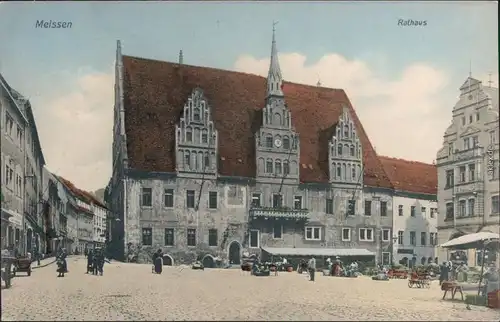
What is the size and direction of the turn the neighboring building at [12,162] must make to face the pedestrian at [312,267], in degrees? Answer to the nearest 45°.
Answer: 0° — it already faces them

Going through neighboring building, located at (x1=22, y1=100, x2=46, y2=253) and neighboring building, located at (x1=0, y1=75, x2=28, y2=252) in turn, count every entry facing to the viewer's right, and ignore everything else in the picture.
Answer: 2

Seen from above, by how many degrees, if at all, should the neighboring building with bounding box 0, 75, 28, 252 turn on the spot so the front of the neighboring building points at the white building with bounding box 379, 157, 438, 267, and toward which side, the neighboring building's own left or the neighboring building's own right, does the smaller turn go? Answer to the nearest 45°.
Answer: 0° — it already faces it

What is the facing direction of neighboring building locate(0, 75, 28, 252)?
to the viewer's right

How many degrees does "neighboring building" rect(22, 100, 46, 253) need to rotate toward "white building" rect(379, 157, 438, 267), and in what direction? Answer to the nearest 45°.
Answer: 0° — it already faces it

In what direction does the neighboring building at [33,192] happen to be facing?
to the viewer's right
